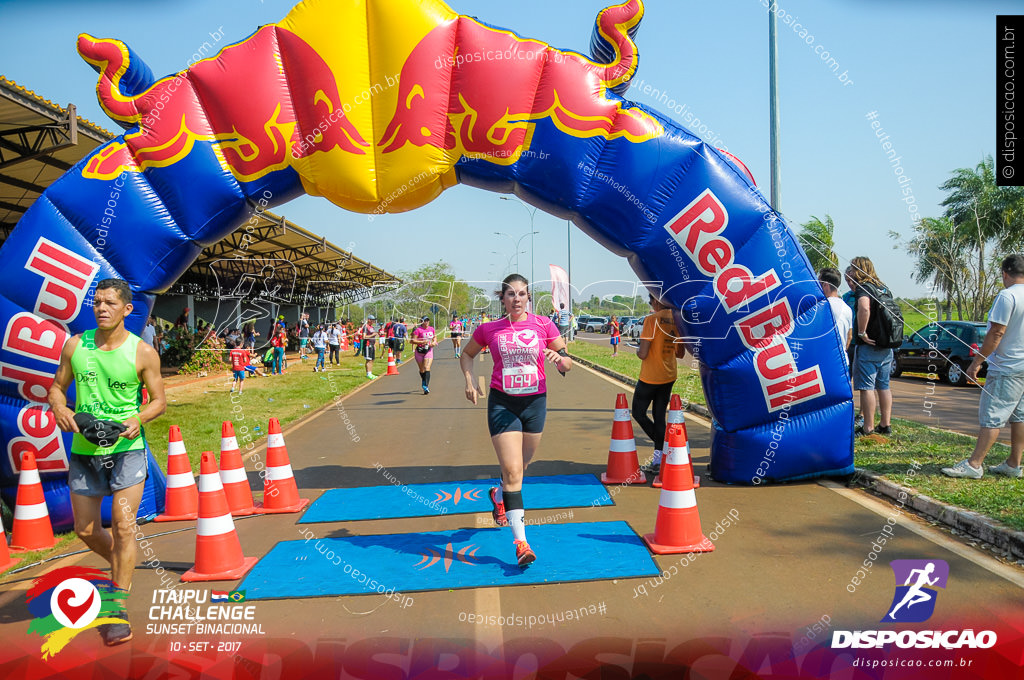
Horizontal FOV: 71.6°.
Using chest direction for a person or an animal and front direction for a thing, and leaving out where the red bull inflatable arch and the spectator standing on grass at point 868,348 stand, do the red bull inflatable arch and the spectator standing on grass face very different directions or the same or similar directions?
very different directions

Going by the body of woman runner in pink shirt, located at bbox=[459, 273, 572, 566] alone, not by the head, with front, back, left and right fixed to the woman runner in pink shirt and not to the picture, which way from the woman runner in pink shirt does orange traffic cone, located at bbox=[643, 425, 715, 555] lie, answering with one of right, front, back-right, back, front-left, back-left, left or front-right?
left

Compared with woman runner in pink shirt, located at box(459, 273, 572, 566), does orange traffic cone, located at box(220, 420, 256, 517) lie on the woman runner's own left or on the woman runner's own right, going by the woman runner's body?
on the woman runner's own right

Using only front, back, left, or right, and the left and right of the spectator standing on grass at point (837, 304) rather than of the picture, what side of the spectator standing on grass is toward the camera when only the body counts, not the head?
back

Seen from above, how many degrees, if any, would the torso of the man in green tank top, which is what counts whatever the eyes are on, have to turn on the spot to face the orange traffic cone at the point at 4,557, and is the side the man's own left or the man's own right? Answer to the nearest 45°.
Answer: approximately 135° to the man's own right

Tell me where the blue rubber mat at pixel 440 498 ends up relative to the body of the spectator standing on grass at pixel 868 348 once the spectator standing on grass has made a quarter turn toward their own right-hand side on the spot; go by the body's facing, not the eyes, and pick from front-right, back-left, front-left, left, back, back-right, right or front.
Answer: back

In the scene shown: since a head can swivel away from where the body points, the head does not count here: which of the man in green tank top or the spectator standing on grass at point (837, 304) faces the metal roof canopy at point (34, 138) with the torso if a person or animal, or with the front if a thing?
the spectator standing on grass
